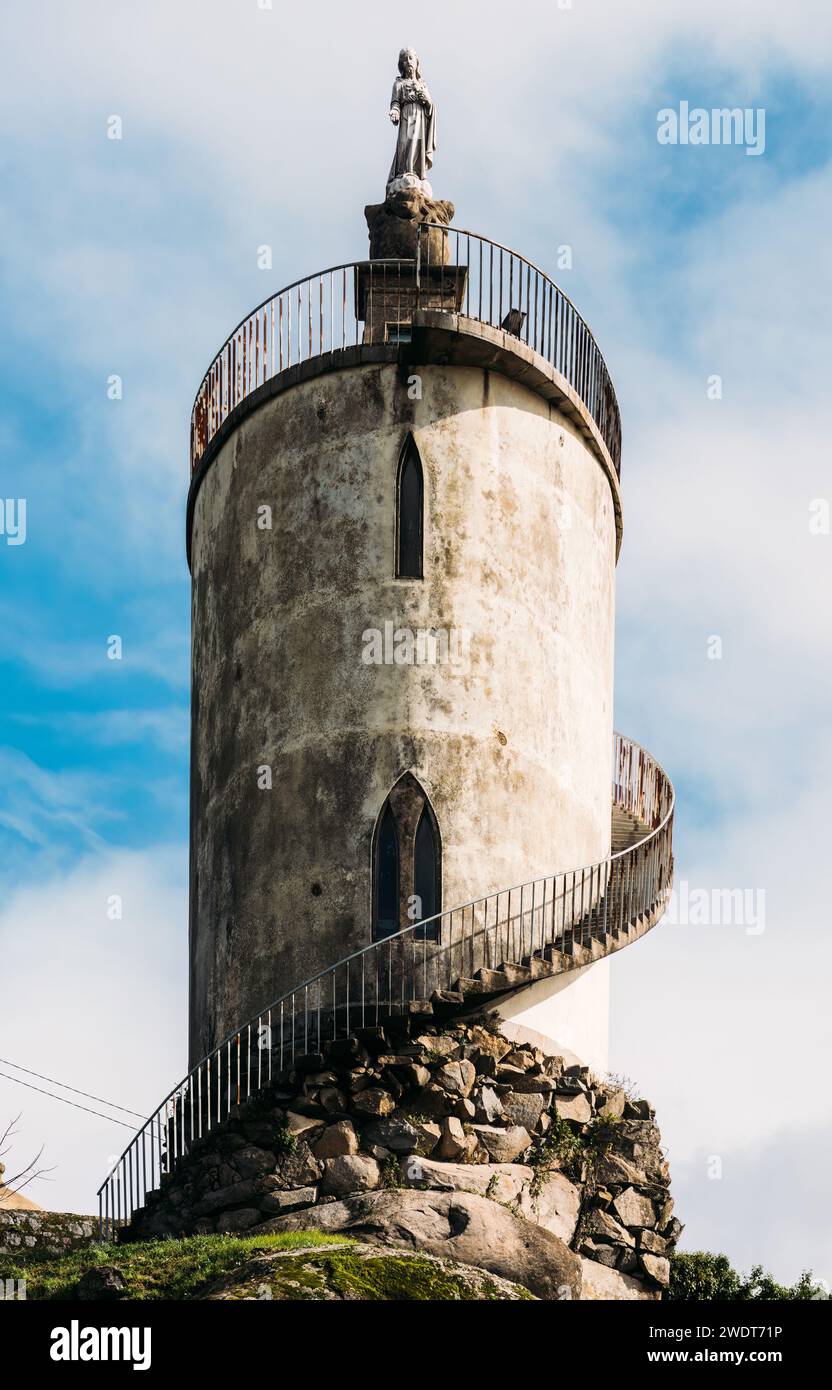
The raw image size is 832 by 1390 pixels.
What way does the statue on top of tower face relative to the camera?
toward the camera
